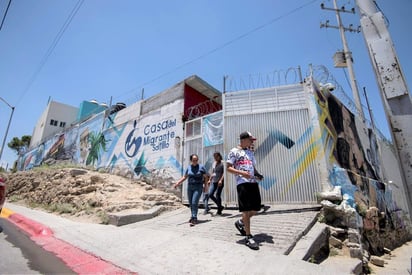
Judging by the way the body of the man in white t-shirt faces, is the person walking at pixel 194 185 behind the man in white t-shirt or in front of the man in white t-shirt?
behind

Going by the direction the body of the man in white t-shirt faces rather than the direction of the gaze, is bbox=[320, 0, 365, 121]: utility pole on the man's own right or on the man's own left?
on the man's own left

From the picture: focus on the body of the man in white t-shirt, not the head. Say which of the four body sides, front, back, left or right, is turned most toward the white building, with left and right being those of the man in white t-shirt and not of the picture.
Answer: back

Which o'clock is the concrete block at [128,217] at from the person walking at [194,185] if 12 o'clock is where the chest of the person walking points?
The concrete block is roughly at 4 o'clock from the person walking.

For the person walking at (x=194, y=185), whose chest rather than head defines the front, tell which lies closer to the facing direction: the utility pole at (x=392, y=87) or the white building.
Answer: the utility pole

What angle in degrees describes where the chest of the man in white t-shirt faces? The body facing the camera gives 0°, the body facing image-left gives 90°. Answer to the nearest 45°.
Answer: approximately 315°

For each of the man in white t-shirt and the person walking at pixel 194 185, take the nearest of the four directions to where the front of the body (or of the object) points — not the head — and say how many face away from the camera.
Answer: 0

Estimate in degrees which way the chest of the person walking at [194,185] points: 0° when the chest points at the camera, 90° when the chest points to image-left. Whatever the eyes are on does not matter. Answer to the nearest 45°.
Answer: approximately 0°

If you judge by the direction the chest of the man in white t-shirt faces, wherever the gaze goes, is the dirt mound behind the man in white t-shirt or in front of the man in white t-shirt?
behind

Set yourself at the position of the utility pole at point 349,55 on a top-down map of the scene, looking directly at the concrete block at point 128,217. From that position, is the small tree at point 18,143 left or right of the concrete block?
right
